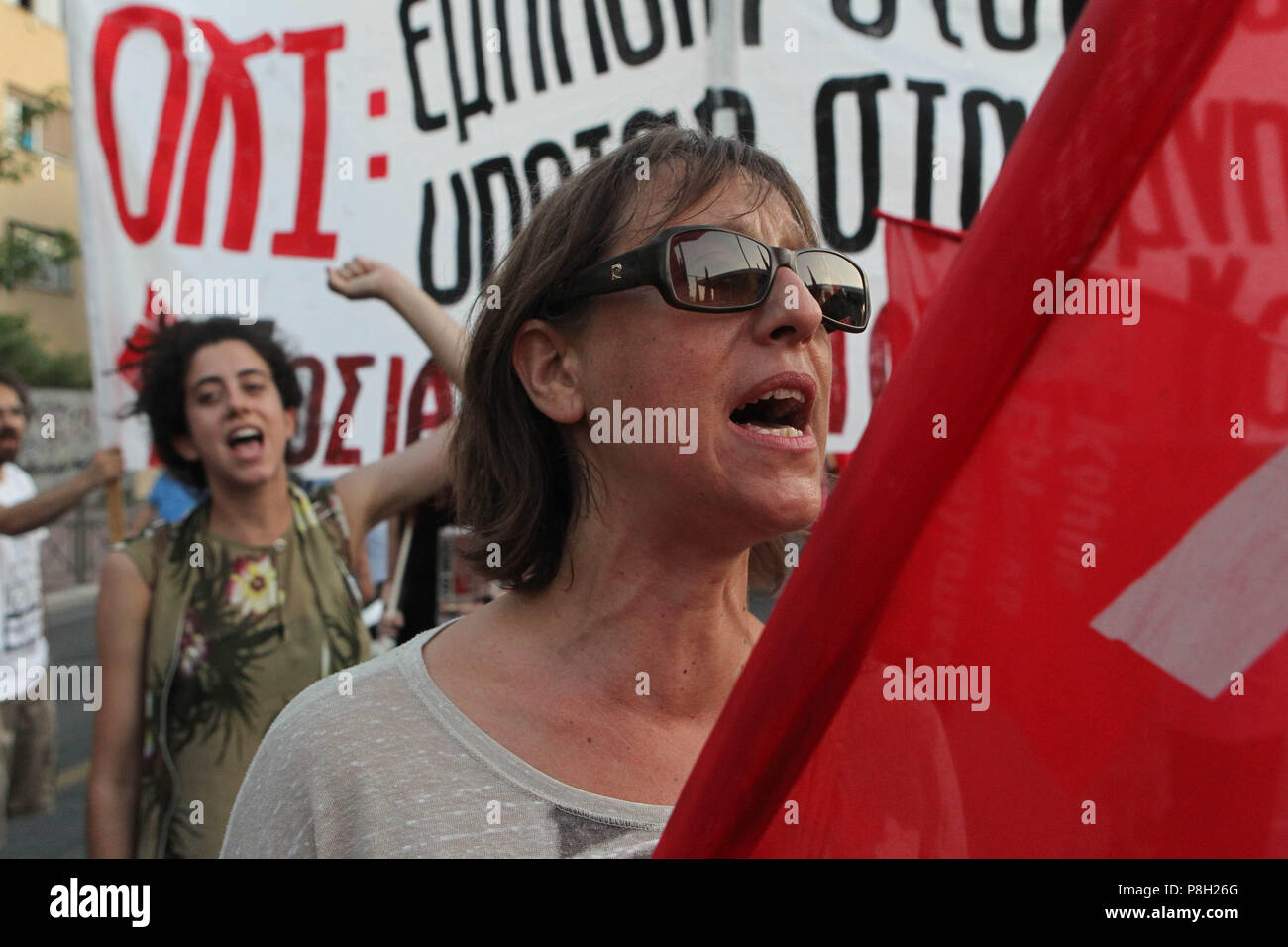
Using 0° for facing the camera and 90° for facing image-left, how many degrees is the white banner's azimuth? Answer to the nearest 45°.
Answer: approximately 0°
